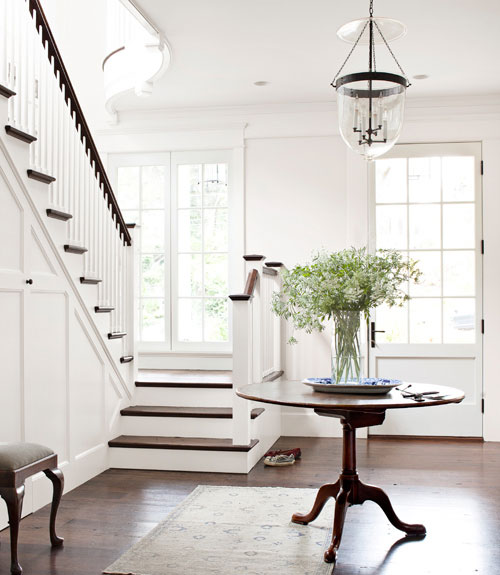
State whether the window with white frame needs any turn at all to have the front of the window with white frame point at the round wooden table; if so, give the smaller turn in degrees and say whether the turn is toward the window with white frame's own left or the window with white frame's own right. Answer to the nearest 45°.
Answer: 0° — it already faces it

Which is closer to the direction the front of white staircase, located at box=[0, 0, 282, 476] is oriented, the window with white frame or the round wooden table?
the round wooden table

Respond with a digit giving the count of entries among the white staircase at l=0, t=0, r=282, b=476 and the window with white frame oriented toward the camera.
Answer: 2

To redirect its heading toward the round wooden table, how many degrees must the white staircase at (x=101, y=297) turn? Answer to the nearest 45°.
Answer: approximately 45° to its left

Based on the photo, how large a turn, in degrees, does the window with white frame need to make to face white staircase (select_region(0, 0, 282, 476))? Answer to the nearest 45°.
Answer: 0° — it already faces it

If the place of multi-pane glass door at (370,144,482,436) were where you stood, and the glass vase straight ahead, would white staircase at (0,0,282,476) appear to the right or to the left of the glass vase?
right

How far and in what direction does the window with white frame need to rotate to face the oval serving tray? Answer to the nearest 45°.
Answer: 0° — it already faces it

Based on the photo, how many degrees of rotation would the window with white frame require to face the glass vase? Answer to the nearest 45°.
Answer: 0° — it already faces it

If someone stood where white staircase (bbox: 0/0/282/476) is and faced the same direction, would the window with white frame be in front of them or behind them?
behind

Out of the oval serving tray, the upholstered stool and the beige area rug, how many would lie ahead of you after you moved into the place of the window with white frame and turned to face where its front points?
3

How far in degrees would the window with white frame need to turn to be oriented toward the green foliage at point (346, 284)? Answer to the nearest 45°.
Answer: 0° — it already faces it

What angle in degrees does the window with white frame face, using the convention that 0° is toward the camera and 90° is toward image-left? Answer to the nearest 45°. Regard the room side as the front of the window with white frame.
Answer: approximately 0°
